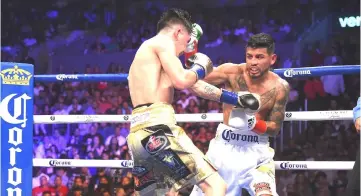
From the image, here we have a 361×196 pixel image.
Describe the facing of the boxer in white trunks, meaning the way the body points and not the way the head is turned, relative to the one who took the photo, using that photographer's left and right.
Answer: facing the viewer and to the left of the viewer

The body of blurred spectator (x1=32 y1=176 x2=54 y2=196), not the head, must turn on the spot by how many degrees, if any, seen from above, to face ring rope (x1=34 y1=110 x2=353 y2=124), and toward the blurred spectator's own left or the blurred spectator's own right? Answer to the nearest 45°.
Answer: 0° — they already face it

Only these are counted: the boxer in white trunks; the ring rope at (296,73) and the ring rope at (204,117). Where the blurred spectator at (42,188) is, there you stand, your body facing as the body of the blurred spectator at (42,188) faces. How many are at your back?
0

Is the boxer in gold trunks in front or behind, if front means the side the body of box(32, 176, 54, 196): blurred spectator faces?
in front
